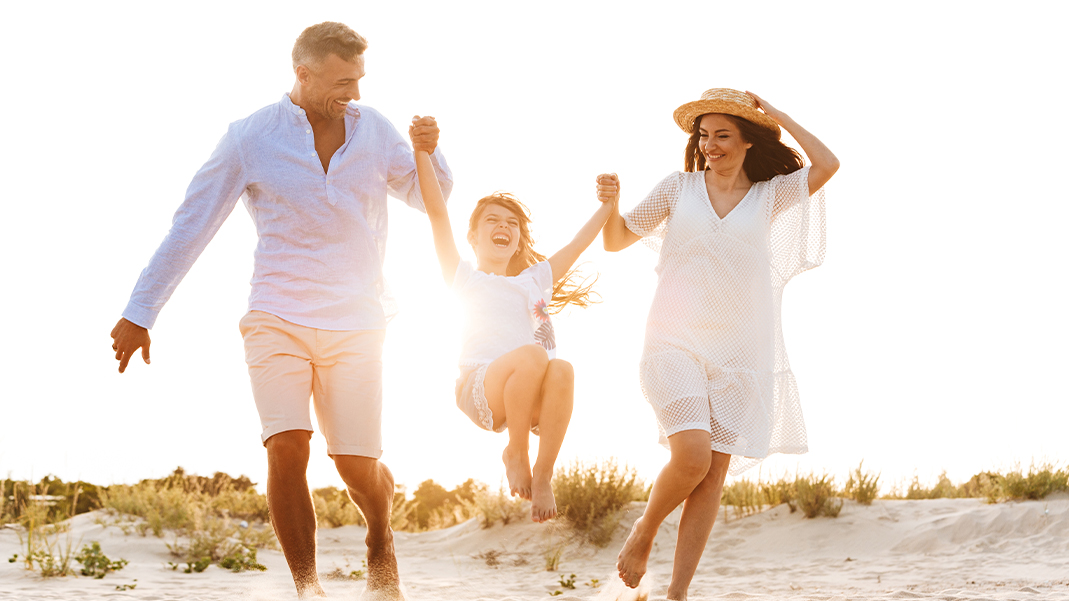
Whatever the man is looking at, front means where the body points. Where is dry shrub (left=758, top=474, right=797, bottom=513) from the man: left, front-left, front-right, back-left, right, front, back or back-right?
back-left

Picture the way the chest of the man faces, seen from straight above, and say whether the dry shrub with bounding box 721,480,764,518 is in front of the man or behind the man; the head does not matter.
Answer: behind

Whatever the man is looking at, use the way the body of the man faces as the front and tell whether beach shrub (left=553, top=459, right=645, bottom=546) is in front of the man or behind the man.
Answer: behind

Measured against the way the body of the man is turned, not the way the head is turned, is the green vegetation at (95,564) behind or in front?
behind

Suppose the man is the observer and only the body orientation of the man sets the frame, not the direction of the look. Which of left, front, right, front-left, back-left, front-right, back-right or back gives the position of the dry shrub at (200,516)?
back

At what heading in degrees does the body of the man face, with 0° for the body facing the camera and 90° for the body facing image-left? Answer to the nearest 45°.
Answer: approximately 0°

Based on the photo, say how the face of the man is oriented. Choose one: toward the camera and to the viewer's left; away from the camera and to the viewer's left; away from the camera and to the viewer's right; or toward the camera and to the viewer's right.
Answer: toward the camera and to the viewer's right

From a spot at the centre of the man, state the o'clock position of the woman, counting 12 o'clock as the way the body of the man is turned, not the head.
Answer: The woman is roughly at 9 o'clock from the man.
